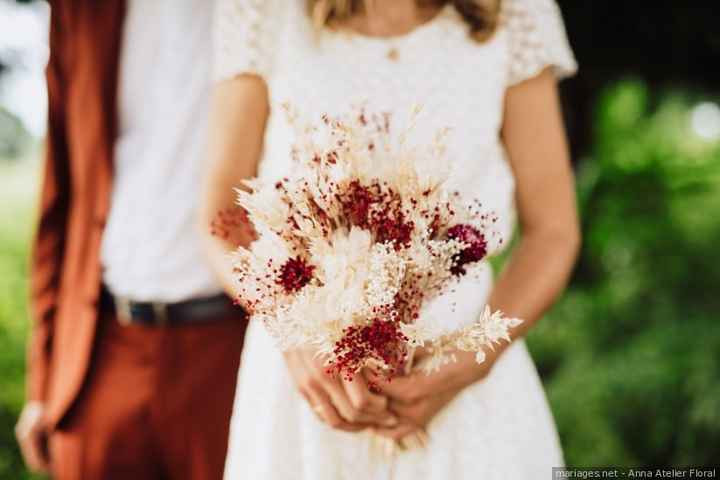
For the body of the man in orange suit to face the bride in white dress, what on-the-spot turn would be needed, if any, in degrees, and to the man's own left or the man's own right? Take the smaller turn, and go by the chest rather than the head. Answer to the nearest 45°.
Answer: approximately 45° to the man's own left

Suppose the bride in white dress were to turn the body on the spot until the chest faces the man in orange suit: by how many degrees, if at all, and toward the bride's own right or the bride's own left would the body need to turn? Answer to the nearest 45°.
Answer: approximately 90° to the bride's own right

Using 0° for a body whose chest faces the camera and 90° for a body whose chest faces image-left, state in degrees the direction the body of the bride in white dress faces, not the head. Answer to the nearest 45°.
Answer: approximately 0°

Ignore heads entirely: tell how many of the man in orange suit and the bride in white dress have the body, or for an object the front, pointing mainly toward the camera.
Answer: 2

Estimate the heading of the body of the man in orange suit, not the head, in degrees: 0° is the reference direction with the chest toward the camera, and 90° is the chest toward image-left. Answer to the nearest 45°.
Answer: approximately 0°
